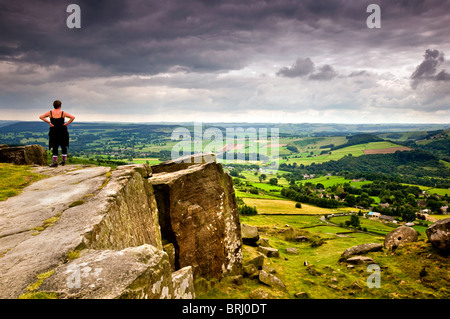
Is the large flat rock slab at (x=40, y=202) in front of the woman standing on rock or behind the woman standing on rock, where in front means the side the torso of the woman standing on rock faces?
behind

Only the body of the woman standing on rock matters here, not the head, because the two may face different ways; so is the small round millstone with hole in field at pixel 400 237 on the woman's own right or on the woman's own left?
on the woman's own right

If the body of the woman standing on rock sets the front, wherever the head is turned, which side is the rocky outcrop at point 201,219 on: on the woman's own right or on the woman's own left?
on the woman's own right

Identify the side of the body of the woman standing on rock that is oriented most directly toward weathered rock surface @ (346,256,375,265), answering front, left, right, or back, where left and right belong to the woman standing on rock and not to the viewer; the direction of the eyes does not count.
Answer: right

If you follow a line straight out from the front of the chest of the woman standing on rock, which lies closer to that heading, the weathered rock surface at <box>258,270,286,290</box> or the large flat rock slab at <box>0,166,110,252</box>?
the weathered rock surface

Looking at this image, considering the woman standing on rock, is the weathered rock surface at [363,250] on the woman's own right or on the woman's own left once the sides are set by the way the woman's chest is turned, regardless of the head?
on the woman's own right

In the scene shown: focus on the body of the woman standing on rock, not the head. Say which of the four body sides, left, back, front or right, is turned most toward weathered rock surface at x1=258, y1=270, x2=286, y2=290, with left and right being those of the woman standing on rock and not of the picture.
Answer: right

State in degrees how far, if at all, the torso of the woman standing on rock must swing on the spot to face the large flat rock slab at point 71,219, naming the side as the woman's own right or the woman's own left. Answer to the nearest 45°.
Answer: approximately 180°

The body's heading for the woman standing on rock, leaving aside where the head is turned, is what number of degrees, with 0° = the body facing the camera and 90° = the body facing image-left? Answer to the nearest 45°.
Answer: approximately 180°
